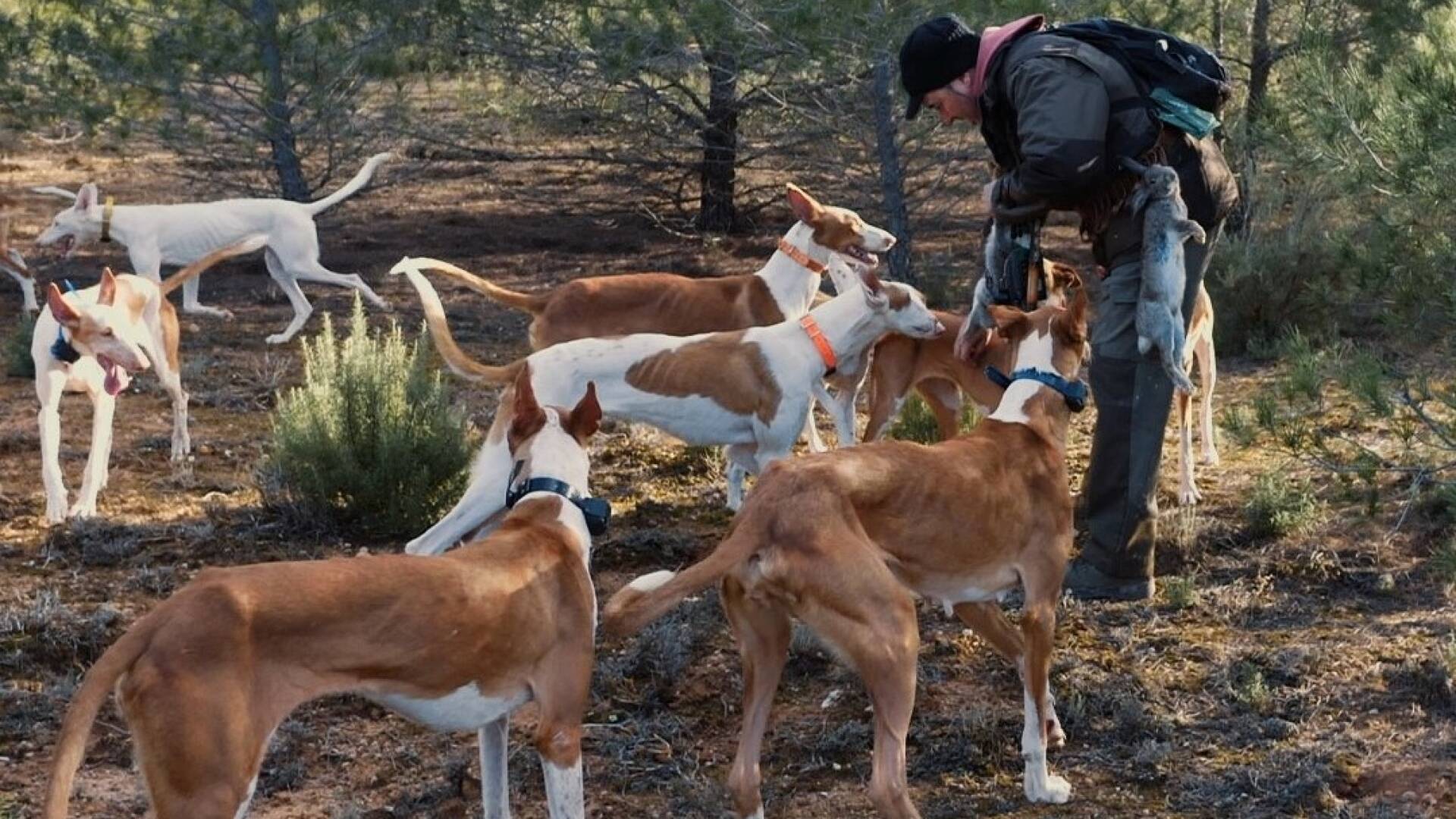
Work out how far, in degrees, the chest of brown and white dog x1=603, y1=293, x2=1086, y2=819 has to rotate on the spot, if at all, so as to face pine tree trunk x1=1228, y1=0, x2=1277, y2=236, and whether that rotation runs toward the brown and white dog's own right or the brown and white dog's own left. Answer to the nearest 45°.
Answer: approximately 45° to the brown and white dog's own left

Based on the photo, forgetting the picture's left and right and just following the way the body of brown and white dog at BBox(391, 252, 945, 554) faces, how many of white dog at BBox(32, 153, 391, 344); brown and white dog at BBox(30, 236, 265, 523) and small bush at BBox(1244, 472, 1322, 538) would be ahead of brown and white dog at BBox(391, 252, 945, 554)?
1

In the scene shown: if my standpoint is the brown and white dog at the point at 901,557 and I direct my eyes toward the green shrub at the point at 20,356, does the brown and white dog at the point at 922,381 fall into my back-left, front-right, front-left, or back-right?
front-right

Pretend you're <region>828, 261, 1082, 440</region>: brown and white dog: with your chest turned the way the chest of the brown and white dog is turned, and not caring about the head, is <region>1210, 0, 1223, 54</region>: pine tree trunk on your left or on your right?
on your left

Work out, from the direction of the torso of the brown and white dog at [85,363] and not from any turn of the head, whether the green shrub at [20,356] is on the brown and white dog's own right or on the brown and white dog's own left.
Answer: on the brown and white dog's own right

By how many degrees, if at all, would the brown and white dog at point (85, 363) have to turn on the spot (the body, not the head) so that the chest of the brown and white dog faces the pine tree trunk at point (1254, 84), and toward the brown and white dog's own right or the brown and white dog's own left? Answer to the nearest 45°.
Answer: approximately 135° to the brown and white dog's own left

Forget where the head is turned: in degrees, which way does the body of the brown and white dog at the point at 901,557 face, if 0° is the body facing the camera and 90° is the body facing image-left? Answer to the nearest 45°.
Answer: approximately 225°

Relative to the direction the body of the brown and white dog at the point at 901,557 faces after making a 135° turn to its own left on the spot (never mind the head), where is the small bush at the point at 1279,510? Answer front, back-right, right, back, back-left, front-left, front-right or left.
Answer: back-right

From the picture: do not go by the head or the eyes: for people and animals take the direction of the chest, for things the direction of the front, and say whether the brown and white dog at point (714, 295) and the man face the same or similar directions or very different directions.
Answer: very different directions

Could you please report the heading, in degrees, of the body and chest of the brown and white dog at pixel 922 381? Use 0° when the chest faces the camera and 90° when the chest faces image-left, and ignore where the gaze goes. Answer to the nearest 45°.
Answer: approximately 270°

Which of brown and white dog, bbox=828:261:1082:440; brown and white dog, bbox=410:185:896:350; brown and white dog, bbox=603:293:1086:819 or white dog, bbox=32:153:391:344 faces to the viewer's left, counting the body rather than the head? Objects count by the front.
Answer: the white dog

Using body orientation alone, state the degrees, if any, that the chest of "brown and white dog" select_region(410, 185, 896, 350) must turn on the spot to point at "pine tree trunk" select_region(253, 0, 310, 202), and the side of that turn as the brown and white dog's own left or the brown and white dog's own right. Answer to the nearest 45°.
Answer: approximately 135° to the brown and white dog's own left

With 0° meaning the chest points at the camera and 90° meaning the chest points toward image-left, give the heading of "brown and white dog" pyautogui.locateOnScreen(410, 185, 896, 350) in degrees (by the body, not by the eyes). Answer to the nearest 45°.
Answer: approximately 270°

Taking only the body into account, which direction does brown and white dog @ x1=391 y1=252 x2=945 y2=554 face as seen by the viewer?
to the viewer's right

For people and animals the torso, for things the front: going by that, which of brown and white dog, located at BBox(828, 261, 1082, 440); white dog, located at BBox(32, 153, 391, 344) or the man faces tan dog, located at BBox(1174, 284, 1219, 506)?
the brown and white dog

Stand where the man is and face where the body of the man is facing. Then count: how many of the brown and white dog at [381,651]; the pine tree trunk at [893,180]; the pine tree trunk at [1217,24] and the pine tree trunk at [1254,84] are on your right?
3

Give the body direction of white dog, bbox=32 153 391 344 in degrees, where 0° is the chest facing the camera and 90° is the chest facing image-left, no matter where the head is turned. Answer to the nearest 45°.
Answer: approximately 90°

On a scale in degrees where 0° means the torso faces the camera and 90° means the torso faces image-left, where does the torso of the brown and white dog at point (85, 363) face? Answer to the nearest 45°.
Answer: approximately 45°
